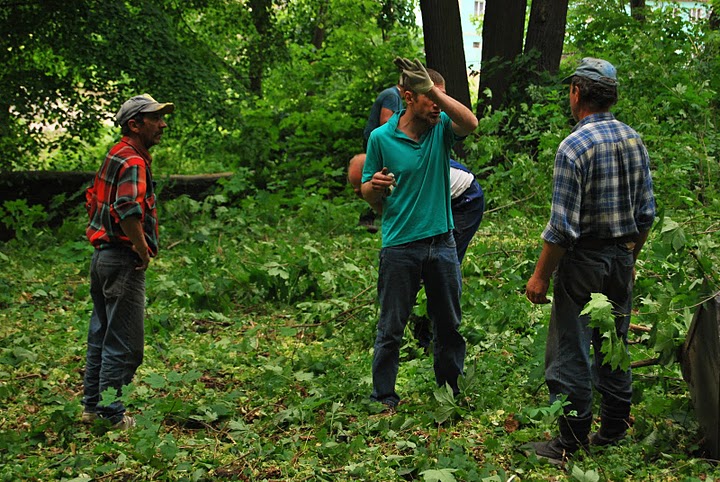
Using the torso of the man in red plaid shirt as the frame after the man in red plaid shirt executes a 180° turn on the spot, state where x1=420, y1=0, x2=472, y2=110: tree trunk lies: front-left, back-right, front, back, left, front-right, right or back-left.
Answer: back-right

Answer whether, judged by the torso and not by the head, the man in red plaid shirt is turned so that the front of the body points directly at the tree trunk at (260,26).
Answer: no

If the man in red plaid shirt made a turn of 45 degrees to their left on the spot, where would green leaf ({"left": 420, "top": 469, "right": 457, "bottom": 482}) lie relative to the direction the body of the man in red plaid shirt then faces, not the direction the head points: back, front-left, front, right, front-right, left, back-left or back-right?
right

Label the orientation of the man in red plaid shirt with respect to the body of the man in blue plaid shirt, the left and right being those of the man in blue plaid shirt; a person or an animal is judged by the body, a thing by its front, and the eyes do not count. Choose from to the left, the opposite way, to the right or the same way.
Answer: to the right

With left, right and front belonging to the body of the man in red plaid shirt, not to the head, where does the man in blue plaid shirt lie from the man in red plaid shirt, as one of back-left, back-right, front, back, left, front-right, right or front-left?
front-right

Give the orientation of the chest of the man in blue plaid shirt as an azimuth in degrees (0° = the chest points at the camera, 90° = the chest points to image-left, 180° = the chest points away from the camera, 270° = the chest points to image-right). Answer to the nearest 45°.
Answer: approximately 135°

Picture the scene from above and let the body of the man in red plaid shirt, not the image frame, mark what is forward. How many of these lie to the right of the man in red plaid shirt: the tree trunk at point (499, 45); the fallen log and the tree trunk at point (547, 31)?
0

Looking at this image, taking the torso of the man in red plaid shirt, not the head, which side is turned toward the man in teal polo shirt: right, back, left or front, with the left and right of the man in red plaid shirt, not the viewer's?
front

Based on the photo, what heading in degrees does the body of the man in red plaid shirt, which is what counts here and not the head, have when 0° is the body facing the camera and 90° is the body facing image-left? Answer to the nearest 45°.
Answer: approximately 270°

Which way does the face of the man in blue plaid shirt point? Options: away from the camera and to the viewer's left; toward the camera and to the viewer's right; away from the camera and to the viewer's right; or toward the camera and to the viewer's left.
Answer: away from the camera and to the viewer's left

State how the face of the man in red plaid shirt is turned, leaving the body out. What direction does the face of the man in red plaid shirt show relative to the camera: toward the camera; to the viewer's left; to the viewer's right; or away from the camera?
to the viewer's right

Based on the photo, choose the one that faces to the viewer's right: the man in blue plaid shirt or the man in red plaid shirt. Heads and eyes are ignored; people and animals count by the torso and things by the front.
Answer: the man in red plaid shirt

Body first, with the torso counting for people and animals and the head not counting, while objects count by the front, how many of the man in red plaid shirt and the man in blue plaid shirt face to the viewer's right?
1
